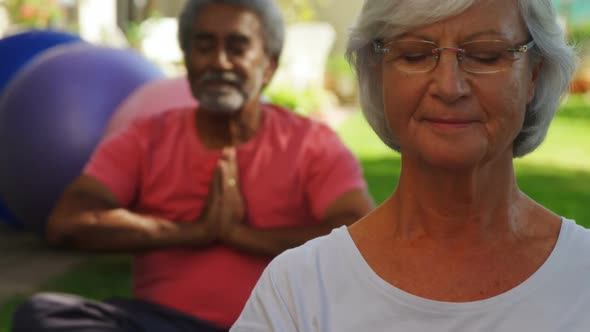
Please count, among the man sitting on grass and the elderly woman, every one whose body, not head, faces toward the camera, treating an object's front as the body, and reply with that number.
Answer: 2

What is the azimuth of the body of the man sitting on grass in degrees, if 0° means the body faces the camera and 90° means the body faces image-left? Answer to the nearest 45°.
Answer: approximately 0°
